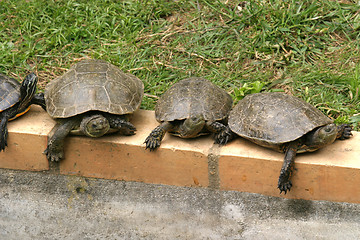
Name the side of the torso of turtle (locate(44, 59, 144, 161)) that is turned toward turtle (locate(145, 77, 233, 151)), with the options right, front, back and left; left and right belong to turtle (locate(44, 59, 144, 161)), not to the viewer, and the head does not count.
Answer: left

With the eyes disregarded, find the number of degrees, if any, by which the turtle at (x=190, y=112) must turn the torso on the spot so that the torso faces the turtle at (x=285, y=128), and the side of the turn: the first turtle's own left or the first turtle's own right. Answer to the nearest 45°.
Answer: approximately 90° to the first turtle's own left

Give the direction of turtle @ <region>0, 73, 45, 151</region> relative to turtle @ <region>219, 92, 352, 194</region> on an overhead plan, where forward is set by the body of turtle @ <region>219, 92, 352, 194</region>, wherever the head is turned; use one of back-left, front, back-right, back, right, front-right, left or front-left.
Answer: back-right

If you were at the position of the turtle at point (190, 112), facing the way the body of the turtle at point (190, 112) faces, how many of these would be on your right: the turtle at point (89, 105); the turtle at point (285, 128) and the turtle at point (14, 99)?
2

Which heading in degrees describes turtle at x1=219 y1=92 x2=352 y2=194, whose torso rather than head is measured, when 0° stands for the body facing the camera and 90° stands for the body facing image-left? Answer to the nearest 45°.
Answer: approximately 315°

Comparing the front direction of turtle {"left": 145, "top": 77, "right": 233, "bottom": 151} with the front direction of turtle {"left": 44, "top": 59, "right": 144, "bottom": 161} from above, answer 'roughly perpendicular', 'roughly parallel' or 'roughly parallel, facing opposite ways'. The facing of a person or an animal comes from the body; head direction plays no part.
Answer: roughly parallel

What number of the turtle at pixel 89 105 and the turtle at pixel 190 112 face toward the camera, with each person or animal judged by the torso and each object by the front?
2

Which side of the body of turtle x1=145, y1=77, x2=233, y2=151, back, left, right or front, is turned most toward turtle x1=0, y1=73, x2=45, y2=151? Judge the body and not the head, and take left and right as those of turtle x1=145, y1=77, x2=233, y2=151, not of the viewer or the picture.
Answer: right

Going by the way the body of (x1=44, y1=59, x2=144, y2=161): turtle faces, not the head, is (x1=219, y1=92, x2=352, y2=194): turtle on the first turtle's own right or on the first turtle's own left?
on the first turtle's own left

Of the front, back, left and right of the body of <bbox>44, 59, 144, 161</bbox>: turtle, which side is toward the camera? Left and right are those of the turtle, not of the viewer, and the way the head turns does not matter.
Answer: front

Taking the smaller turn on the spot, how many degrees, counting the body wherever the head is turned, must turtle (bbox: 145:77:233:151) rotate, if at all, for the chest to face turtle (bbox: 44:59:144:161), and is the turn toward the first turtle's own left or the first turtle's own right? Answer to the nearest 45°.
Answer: approximately 90° to the first turtle's own right
